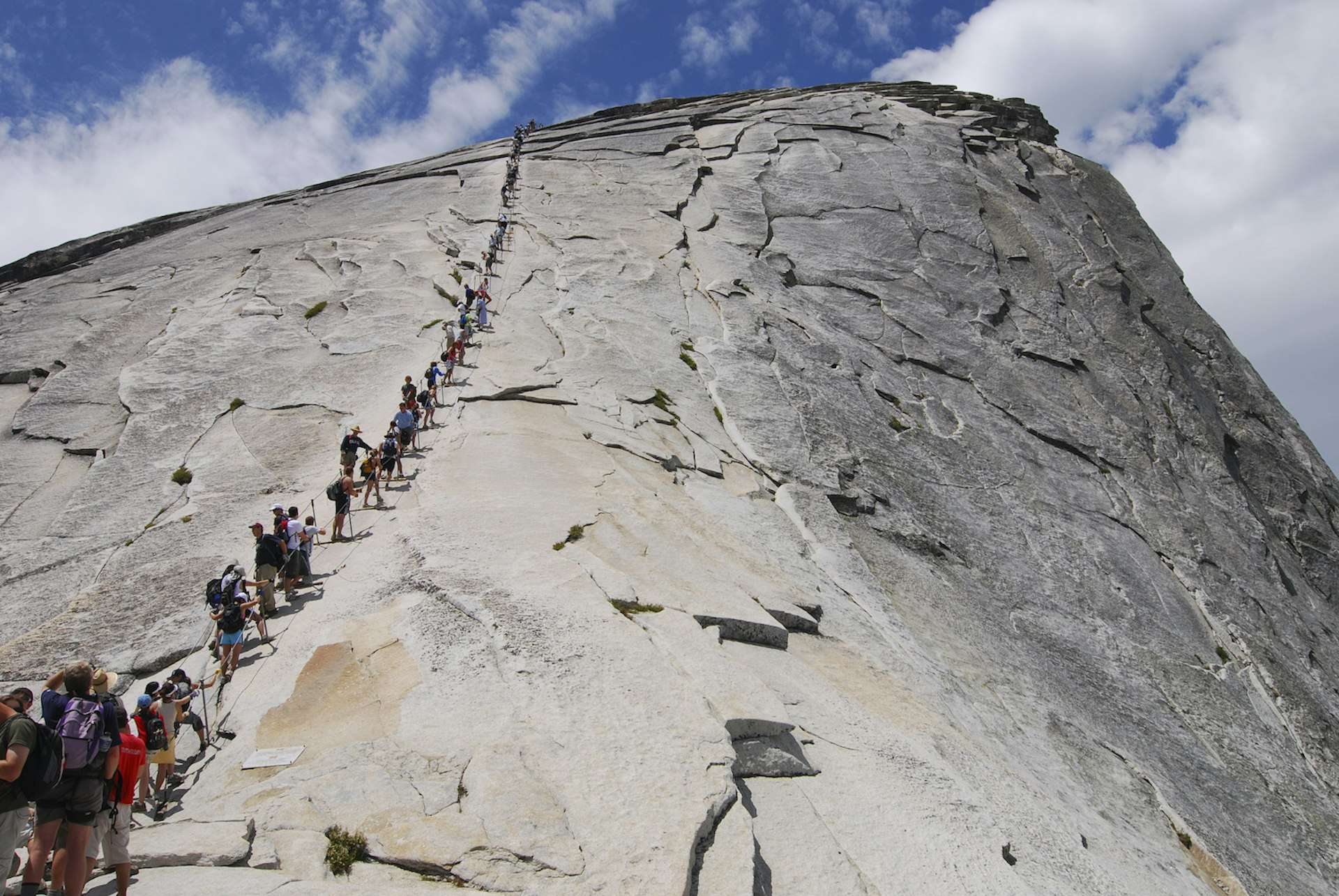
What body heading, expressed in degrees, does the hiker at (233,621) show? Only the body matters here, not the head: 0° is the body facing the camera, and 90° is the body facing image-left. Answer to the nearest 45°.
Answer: approximately 225°

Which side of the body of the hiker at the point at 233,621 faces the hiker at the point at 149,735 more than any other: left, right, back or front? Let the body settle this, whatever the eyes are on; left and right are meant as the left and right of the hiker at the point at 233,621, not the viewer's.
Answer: back

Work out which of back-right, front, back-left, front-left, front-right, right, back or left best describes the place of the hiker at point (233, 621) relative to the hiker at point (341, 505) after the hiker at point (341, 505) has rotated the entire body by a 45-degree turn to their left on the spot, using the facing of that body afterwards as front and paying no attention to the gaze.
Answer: back-left

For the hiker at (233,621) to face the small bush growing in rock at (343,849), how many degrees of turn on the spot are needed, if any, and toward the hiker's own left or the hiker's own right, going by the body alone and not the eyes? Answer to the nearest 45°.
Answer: approximately 135° to the hiker's own right

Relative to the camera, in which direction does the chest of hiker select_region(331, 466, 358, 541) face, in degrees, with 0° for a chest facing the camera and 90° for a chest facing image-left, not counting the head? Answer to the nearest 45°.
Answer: approximately 225°
